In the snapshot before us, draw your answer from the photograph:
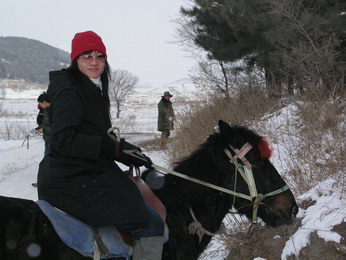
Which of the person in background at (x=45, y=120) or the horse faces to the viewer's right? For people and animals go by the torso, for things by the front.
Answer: the horse

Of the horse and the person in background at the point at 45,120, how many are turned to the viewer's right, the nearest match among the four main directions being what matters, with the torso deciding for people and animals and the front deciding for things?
1

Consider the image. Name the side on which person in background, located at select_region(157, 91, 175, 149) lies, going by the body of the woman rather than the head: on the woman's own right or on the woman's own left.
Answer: on the woman's own left

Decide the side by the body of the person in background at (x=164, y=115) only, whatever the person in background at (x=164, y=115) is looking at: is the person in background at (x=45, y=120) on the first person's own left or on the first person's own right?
on the first person's own right

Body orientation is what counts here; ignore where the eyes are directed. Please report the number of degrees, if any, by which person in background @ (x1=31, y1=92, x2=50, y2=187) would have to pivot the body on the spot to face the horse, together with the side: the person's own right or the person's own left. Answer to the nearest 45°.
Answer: approximately 45° to the person's own left

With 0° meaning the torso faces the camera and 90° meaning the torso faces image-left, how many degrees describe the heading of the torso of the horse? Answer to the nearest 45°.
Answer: approximately 270°
